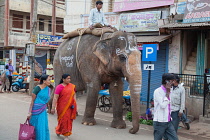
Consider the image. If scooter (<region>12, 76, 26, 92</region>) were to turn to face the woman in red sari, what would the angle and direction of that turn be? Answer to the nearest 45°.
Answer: approximately 45° to its left

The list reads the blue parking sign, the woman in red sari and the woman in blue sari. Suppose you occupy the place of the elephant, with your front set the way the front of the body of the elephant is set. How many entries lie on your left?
1

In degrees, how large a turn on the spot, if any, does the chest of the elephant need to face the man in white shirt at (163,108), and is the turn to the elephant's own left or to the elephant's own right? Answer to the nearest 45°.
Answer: approximately 45° to the elephant's own right

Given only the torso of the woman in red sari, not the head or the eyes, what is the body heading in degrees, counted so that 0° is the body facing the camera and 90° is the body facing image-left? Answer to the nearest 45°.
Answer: approximately 315°

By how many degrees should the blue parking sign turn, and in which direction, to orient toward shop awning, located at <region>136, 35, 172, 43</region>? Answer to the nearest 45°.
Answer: approximately 180°

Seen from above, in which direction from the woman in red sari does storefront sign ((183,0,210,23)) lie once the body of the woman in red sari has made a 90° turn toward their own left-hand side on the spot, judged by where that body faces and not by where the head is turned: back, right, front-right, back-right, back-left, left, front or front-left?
front

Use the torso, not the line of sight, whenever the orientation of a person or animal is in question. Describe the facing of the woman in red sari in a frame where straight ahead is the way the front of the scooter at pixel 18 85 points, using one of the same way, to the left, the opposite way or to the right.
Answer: to the left

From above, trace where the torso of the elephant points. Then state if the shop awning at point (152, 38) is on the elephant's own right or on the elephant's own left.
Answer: on the elephant's own left

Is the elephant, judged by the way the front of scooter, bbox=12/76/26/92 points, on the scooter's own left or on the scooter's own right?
on the scooter's own left

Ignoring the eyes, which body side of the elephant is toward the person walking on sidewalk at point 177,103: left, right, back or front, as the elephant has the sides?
front

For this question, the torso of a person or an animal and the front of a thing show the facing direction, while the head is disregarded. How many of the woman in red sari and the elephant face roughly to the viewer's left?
0

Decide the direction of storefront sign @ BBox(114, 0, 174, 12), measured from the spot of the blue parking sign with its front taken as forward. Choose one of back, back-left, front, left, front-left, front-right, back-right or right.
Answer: back

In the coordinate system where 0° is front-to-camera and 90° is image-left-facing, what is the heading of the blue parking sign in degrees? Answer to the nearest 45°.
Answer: approximately 0°

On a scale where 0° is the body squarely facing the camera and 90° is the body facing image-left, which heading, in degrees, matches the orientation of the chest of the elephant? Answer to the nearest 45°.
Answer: approximately 315°
